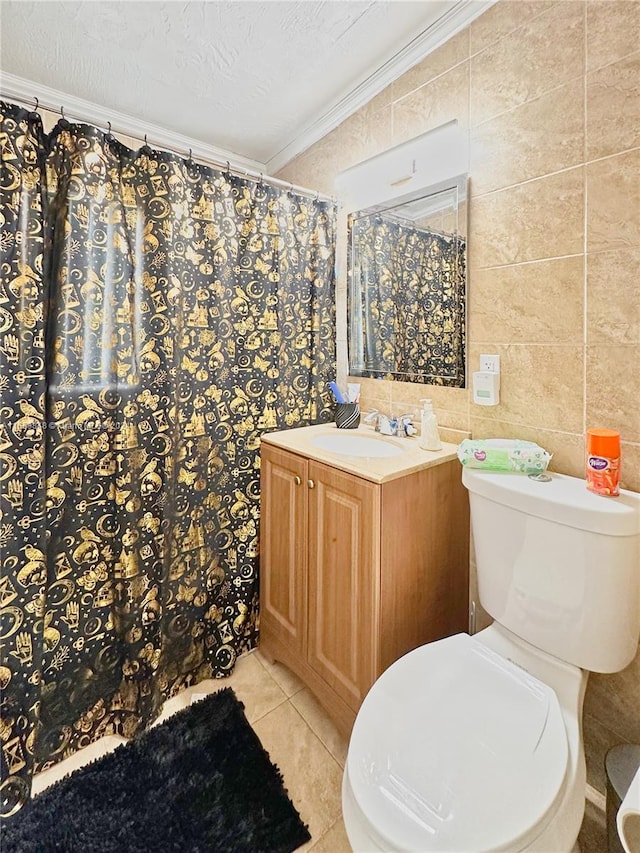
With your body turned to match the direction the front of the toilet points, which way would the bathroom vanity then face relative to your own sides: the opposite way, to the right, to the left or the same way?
the same way

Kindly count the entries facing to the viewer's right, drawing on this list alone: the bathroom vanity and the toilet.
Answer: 0

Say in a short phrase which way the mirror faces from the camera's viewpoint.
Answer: facing the viewer and to the left of the viewer

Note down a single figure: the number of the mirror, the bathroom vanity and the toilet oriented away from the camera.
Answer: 0

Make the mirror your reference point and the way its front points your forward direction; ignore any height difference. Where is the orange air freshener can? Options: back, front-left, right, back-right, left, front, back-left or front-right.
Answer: left

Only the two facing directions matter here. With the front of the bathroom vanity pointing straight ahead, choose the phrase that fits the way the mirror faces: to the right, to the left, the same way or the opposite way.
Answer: the same way

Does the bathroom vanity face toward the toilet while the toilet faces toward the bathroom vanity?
no

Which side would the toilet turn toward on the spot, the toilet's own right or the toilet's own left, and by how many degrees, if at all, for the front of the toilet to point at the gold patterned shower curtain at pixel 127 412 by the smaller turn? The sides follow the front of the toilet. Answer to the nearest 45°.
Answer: approximately 45° to the toilet's own right

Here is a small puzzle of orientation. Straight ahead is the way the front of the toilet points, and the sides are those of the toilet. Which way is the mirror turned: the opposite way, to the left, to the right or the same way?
the same way

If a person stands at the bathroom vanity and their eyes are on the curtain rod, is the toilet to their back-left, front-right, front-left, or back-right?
back-left

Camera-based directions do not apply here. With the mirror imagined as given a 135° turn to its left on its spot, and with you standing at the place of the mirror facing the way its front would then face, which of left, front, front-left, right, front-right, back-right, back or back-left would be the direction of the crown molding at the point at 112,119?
back
